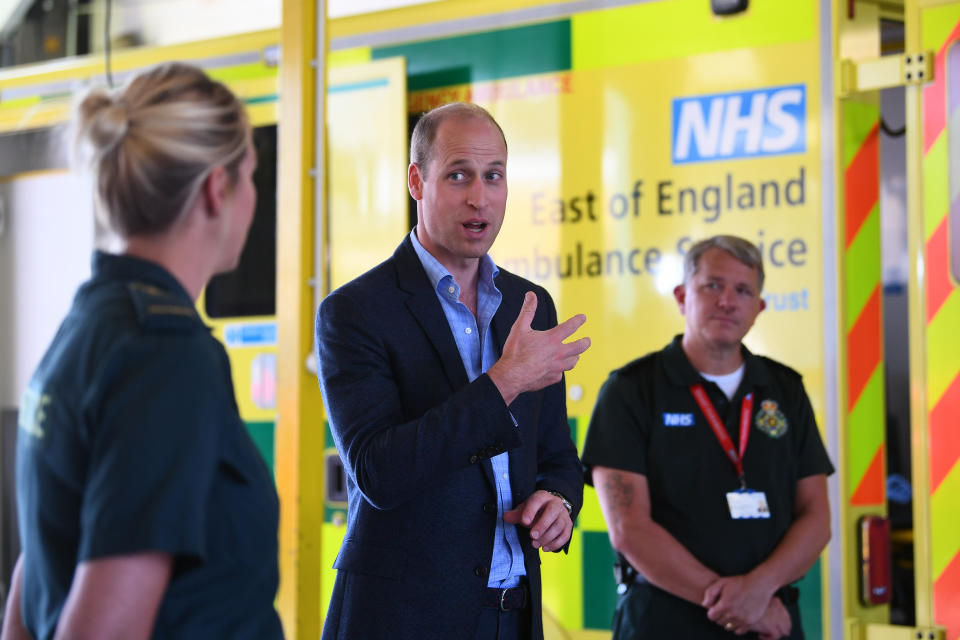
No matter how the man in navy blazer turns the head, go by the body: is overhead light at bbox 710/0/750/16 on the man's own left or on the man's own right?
on the man's own left

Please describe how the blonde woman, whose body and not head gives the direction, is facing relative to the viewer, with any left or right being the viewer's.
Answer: facing away from the viewer and to the right of the viewer

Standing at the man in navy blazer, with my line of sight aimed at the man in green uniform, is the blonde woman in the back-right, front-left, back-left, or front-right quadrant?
back-right

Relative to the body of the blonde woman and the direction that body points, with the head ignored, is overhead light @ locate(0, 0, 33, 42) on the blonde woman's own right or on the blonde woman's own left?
on the blonde woman's own left

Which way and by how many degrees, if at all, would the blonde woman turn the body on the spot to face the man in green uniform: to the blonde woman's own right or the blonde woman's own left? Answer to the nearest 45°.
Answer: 0° — they already face them

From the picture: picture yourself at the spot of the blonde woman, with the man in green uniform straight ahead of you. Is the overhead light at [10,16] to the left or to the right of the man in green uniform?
left

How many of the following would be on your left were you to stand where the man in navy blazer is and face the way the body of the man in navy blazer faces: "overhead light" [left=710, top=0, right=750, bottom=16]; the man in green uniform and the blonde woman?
2

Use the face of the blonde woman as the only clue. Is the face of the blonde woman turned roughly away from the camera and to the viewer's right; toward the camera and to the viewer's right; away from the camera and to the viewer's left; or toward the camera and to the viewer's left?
away from the camera and to the viewer's right

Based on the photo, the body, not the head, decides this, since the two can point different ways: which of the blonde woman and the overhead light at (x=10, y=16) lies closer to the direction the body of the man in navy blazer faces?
the blonde woman

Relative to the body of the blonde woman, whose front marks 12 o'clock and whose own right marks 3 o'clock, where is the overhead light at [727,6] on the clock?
The overhead light is roughly at 12 o'clock from the blonde woman.

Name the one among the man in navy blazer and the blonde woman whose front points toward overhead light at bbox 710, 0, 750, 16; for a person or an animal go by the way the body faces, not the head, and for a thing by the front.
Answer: the blonde woman

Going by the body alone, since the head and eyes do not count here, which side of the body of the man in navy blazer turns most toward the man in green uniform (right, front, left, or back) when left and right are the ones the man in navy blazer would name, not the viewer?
left
